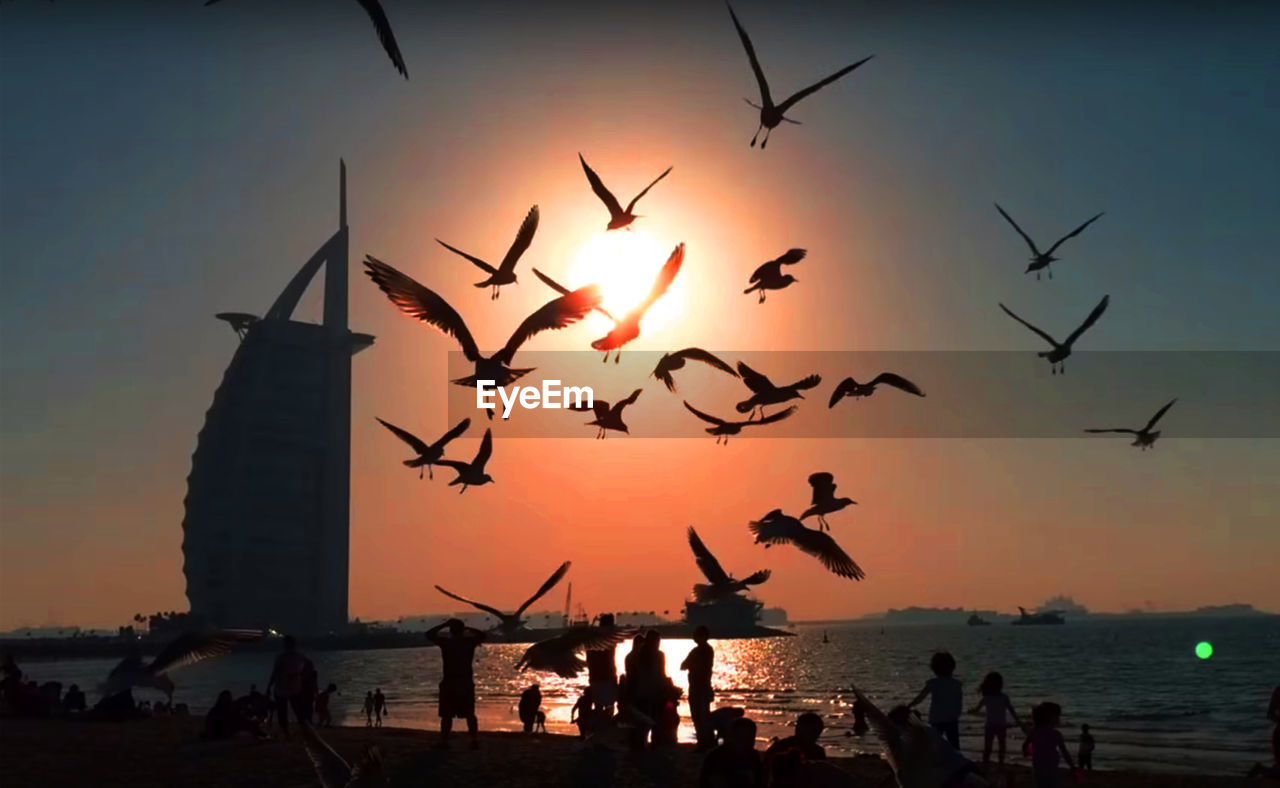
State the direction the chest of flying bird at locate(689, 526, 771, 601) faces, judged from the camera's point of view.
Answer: to the viewer's right

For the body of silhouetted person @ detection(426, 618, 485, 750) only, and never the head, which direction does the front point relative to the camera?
away from the camera

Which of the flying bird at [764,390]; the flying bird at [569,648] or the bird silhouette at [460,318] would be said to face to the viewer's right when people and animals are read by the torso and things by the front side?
the flying bird at [764,390]

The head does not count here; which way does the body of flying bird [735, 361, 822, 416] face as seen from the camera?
to the viewer's right

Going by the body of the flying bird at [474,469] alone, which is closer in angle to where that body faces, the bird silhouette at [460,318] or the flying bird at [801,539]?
the flying bird

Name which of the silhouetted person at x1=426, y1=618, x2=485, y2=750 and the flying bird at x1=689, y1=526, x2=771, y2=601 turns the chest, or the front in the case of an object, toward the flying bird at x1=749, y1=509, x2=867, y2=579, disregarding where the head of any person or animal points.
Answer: the flying bird at x1=689, y1=526, x2=771, y2=601

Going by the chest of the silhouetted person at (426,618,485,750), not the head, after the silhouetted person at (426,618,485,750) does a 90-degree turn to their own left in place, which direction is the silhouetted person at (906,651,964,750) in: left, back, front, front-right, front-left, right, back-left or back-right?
back-left

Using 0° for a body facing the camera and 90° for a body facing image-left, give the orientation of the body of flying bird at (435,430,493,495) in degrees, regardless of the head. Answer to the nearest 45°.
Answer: approximately 270°
